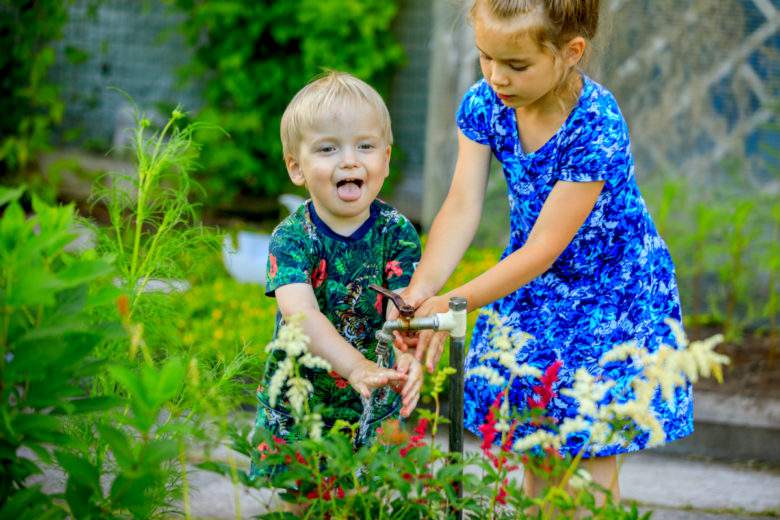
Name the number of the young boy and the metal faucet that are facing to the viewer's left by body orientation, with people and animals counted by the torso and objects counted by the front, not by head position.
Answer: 1

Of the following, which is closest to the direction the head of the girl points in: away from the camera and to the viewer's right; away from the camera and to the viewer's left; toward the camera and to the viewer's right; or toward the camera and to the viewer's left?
toward the camera and to the viewer's left

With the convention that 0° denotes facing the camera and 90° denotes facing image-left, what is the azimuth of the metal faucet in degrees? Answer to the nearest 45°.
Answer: approximately 90°

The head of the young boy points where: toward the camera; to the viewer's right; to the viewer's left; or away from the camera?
toward the camera

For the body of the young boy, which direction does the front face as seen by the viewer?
toward the camera

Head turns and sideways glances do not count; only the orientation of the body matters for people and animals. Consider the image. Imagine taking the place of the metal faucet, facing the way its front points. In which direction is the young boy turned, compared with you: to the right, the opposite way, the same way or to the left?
to the left

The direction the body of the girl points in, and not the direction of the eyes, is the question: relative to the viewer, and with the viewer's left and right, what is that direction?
facing the viewer and to the left of the viewer

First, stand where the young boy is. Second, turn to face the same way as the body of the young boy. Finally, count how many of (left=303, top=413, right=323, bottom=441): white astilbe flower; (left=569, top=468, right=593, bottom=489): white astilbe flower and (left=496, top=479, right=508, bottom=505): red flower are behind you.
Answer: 0

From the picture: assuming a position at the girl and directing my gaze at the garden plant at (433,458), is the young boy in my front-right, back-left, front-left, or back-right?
front-right

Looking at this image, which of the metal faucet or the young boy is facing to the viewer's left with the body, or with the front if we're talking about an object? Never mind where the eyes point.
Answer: the metal faucet

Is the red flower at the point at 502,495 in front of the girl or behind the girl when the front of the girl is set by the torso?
in front
